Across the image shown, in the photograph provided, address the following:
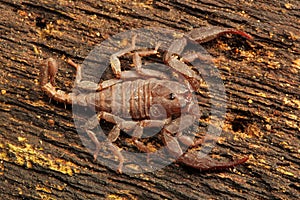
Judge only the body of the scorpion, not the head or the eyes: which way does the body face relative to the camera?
to the viewer's right
